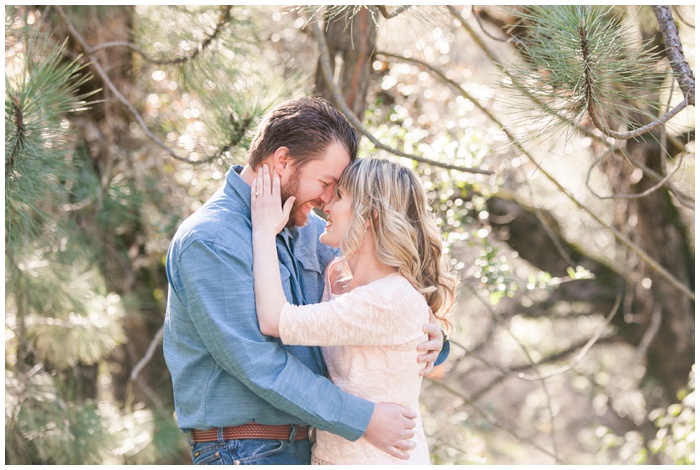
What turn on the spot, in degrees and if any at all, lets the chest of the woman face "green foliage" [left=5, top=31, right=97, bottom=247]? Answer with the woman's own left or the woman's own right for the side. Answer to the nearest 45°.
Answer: approximately 45° to the woman's own right

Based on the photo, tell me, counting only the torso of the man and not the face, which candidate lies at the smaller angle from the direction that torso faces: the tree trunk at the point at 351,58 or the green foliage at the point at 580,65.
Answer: the green foliage

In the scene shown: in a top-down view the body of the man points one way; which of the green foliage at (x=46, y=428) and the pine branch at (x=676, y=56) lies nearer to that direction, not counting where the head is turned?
the pine branch

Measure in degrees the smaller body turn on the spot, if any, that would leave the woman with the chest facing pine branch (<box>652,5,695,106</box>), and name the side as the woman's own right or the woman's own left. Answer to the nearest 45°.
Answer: approximately 180°

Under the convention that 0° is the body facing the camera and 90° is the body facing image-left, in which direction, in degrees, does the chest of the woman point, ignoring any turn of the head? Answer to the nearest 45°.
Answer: approximately 90°

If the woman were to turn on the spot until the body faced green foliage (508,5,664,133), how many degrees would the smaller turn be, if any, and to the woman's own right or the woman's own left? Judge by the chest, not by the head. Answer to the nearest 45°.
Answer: approximately 180°

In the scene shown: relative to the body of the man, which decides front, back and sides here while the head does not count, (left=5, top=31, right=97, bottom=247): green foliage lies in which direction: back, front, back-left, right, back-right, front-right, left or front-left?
back-left

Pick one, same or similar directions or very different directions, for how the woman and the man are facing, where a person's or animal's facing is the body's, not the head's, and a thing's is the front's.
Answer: very different directions

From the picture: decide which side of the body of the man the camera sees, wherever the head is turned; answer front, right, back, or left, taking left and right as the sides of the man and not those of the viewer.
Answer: right

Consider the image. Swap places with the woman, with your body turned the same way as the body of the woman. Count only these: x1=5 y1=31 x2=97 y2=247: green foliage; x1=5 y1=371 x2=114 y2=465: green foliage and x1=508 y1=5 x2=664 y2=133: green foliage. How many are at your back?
1
